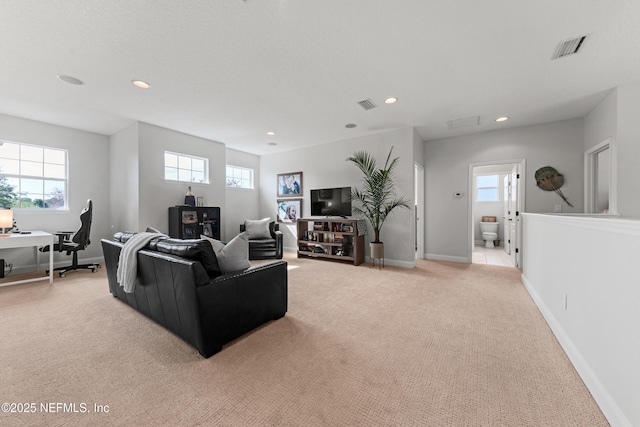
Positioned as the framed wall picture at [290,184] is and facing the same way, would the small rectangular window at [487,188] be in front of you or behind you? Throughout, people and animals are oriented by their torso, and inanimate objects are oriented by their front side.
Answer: behind

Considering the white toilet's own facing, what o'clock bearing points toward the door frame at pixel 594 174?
The door frame is roughly at 11 o'clock from the white toilet.

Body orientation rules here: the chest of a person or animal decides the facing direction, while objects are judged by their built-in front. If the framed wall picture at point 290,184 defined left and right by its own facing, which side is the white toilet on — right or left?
on its left

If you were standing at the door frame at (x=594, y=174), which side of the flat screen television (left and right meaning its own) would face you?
left

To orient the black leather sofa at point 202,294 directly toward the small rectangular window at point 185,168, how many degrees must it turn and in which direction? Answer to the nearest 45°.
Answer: approximately 45° to its left

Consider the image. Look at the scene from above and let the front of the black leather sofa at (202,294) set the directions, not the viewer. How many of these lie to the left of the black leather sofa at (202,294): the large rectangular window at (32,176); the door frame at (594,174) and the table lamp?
2

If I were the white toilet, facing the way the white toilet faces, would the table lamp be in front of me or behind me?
in front

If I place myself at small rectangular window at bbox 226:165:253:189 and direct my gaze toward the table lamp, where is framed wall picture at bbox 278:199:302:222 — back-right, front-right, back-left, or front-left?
back-left

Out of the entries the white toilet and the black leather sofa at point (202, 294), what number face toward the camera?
1

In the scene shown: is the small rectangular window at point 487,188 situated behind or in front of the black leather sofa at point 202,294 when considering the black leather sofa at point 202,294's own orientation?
in front

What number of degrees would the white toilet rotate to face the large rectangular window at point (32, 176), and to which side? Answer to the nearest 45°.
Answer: approximately 45° to its right

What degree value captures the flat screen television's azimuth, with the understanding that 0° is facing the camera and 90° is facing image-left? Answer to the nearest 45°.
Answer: approximately 45°
